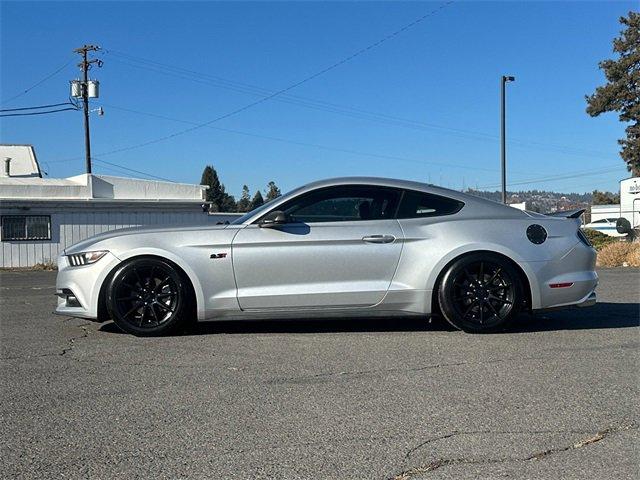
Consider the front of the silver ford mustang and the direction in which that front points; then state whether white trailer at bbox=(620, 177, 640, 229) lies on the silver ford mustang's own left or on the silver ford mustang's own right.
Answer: on the silver ford mustang's own right

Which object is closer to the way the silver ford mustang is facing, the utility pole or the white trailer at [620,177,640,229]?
the utility pole

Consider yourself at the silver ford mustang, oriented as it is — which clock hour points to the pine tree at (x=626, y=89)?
The pine tree is roughly at 4 o'clock from the silver ford mustang.

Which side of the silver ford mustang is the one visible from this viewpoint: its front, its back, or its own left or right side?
left

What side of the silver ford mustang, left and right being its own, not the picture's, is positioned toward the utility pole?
right

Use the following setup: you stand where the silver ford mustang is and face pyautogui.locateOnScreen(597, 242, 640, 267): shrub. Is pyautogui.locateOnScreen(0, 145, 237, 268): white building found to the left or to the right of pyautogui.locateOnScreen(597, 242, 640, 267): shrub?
left

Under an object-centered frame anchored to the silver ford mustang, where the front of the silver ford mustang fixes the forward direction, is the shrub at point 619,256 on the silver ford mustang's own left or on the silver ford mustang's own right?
on the silver ford mustang's own right

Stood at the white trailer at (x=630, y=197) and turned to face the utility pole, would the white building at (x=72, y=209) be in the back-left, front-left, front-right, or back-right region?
front-left

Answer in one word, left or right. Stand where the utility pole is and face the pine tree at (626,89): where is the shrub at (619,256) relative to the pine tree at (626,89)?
right

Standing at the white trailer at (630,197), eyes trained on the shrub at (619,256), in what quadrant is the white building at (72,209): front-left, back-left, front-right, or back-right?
front-right

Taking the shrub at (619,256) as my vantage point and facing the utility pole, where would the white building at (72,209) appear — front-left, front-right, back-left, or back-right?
front-left

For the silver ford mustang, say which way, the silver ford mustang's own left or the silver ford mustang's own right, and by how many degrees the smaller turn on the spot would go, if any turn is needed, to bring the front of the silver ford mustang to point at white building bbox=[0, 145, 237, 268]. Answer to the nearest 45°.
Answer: approximately 45° to the silver ford mustang's own right
